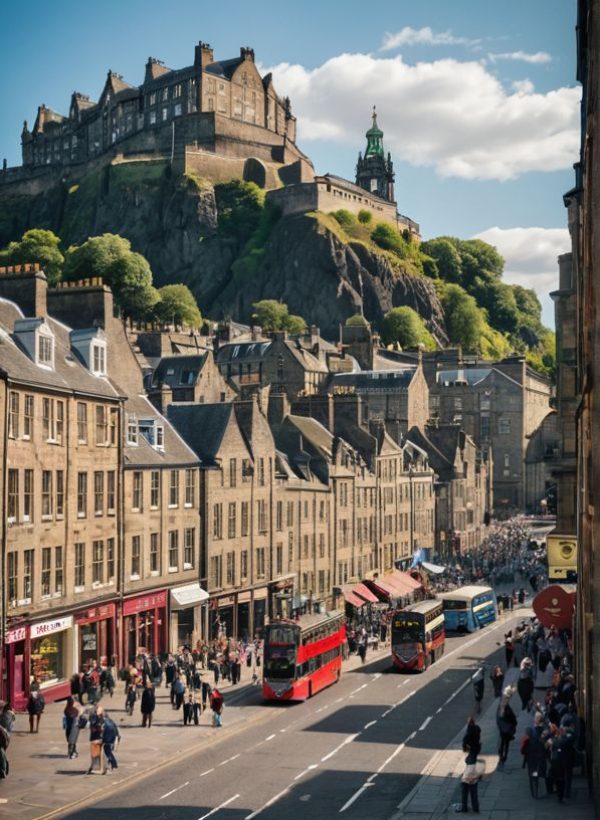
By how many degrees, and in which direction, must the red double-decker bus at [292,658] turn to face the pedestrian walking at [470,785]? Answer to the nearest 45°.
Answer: approximately 45° to its left

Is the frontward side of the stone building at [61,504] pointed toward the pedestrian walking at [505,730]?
yes

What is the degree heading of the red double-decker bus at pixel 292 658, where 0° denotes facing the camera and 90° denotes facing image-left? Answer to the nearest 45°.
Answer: approximately 45°

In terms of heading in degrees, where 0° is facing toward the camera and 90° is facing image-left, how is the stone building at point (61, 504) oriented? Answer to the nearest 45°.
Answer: approximately 315°

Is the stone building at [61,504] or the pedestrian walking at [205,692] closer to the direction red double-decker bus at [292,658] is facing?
the pedestrian walking

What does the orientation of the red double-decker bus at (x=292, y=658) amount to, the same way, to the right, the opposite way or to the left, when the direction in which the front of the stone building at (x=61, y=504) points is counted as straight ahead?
to the right
